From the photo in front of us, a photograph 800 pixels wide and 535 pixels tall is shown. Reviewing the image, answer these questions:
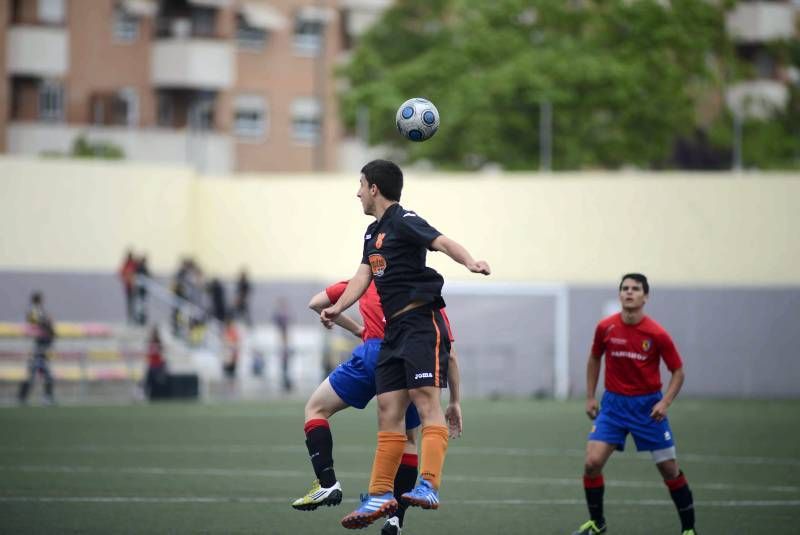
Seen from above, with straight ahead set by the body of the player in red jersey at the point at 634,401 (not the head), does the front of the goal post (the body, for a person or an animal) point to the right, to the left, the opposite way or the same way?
the same way

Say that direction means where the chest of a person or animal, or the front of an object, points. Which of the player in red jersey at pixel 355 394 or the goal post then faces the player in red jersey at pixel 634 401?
the goal post

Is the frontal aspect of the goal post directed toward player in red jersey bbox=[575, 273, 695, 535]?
yes

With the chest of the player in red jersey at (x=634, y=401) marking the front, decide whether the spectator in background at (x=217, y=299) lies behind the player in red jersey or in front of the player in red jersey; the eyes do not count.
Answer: behind

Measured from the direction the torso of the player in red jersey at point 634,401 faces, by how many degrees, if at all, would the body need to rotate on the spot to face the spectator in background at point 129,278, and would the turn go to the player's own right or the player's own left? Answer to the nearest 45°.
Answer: approximately 135° to the player's own right

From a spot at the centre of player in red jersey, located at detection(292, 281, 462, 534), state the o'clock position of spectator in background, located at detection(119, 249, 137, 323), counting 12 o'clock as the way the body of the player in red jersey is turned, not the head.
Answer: The spectator in background is roughly at 4 o'clock from the player in red jersey.

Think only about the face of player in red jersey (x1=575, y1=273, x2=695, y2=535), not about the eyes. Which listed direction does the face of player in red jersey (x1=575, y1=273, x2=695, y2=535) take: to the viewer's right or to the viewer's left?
to the viewer's left

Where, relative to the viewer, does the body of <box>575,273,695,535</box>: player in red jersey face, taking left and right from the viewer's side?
facing the viewer

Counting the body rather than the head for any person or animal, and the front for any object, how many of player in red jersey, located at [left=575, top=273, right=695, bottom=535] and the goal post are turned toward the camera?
2

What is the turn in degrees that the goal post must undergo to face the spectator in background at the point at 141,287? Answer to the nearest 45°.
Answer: approximately 90° to its right

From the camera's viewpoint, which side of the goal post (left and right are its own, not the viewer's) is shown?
front

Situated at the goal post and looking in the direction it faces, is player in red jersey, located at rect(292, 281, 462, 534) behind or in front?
in front
